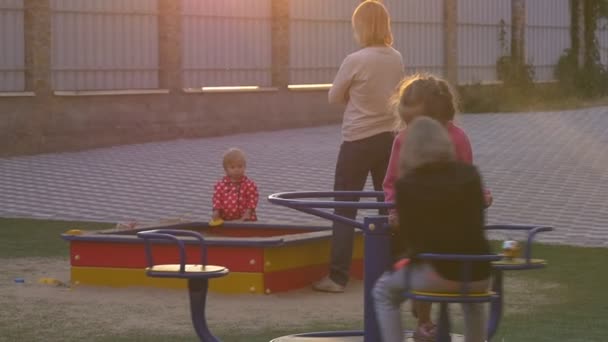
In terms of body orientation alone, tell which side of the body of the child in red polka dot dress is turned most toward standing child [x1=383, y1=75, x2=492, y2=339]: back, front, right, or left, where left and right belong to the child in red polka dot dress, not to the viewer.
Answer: front

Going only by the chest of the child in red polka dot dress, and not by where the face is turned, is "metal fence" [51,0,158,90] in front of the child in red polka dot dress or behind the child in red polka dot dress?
behind

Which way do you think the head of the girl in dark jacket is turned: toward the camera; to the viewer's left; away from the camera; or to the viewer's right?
away from the camera

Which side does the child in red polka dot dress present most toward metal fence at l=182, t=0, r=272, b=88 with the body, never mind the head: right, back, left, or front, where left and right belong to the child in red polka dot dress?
back

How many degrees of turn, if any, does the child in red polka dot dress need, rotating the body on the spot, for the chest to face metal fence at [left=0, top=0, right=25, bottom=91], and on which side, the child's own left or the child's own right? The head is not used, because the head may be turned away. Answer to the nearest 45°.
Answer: approximately 180°
